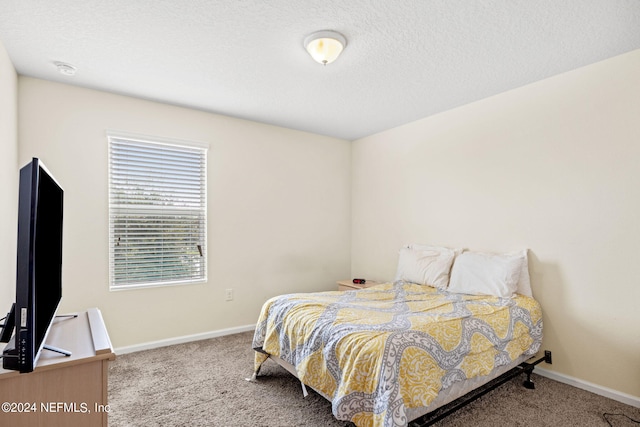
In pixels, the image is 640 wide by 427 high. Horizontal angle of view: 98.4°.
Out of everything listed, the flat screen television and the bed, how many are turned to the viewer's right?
1

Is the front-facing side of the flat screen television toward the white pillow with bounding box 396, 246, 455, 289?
yes

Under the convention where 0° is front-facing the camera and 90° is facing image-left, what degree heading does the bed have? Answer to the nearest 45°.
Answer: approximately 45°

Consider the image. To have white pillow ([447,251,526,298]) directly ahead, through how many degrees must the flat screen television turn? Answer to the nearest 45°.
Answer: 0° — it already faces it

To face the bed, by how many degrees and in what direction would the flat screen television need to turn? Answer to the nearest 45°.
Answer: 0° — it already faces it

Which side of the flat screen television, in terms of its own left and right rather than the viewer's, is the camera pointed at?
right

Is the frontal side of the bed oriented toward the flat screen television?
yes

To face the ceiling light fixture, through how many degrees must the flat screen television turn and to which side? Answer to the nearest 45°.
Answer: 0° — it already faces it

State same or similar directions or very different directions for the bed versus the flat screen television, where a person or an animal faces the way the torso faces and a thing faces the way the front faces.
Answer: very different directions
